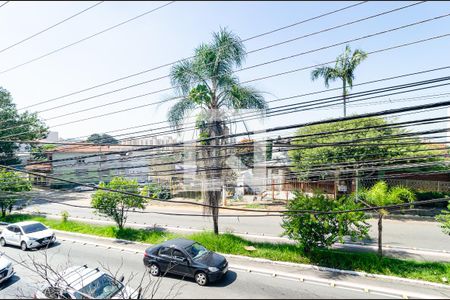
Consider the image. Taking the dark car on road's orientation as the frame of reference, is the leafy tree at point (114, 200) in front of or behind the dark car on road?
behind

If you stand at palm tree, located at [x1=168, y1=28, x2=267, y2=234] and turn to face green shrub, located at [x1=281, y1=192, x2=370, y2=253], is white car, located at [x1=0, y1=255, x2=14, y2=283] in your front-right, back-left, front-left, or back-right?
back-right

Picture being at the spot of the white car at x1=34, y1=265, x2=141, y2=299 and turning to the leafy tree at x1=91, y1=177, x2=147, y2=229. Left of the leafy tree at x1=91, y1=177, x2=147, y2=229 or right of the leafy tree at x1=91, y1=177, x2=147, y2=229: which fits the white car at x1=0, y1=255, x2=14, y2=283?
left

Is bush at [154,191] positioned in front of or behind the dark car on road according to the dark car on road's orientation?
behind

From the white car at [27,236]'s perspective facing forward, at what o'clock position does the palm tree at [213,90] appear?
The palm tree is roughly at 12 o'clock from the white car.

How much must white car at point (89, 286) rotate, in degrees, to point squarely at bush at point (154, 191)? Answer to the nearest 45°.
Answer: approximately 135° to its left
